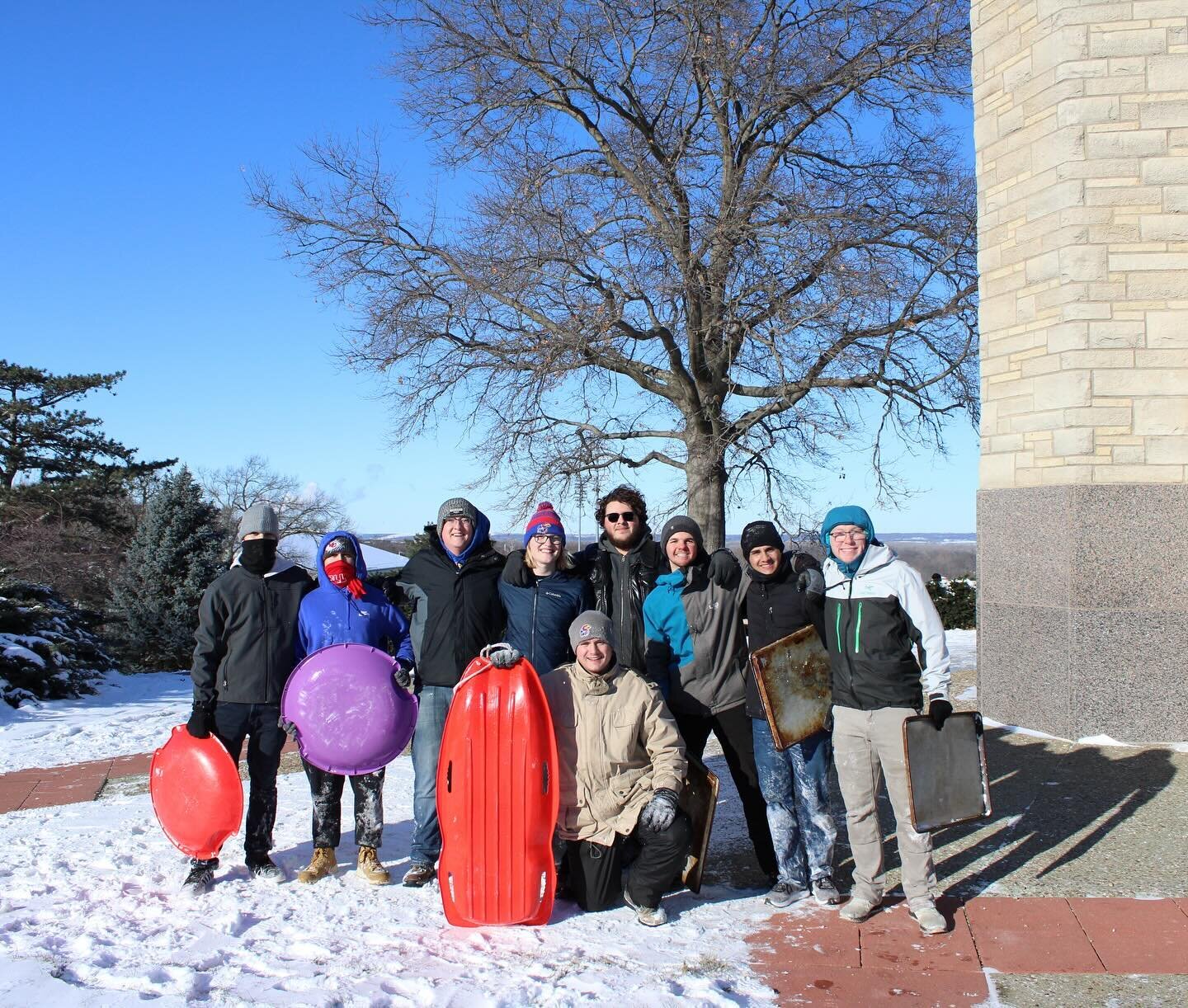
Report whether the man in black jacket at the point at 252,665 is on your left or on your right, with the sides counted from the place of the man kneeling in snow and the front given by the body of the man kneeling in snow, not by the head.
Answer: on your right

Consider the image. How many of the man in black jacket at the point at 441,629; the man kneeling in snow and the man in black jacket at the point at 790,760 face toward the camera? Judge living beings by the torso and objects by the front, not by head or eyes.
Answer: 3

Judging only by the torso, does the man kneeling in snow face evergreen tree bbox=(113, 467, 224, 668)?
no

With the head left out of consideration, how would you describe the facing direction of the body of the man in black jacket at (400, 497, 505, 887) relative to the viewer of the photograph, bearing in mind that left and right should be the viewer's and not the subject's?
facing the viewer

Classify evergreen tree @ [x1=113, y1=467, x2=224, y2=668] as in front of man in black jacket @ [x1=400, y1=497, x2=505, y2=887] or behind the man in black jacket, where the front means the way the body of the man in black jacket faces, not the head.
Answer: behind

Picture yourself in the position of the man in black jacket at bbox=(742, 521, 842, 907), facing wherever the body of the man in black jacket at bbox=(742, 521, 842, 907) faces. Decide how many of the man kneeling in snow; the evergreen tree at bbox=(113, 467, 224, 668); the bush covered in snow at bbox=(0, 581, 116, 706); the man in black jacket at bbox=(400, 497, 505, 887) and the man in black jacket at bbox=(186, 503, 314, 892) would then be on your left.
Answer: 0

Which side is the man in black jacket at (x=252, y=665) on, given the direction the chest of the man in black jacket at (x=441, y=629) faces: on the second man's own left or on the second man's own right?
on the second man's own right

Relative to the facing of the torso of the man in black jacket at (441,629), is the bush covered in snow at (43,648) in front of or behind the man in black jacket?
behind

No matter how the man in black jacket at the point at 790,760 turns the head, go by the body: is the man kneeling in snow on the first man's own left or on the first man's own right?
on the first man's own right

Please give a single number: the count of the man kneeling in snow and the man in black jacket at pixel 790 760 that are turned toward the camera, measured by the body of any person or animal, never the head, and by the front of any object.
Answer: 2

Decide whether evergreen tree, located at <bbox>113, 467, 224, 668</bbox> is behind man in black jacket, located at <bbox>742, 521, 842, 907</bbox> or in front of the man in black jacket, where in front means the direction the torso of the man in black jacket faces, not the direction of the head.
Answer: behind

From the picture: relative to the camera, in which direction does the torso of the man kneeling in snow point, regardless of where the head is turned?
toward the camera

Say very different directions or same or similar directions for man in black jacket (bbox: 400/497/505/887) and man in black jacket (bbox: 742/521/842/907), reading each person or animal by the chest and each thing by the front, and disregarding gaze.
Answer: same or similar directions

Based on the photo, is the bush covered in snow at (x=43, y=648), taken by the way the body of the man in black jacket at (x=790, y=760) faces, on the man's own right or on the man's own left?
on the man's own right

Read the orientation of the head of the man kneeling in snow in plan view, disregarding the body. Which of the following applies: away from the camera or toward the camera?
toward the camera
